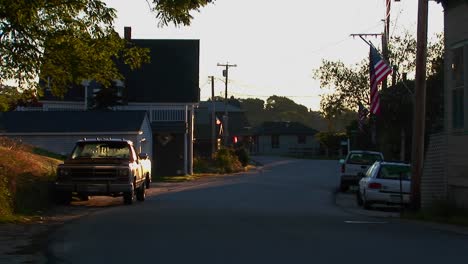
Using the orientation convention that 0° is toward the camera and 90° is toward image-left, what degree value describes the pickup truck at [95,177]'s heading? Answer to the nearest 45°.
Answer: approximately 0°

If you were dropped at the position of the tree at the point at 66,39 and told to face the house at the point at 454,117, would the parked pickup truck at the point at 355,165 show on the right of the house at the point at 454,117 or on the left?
left

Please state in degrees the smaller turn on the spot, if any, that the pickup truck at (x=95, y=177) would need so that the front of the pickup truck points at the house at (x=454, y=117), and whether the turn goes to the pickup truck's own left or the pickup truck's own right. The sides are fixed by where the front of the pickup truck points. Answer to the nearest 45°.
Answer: approximately 45° to the pickup truck's own left

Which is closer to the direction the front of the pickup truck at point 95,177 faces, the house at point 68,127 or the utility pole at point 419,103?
the utility pole

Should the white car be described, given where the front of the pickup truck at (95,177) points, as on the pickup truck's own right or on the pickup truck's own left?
on the pickup truck's own left

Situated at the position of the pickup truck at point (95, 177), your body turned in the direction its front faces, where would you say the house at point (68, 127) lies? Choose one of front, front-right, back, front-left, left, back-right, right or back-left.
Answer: back

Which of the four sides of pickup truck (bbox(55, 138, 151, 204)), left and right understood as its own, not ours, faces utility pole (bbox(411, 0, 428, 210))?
left

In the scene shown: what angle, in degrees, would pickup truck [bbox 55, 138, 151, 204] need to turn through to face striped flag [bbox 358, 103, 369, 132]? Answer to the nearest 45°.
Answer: approximately 135° to its left
